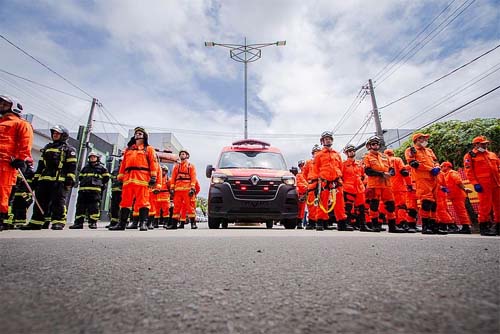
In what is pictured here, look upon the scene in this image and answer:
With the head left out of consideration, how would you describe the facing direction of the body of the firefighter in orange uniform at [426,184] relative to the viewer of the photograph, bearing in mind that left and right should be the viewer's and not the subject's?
facing the viewer and to the right of the viewer

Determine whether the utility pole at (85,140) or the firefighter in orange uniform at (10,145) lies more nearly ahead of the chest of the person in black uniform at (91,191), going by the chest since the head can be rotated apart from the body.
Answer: the firefighter in orange uniform

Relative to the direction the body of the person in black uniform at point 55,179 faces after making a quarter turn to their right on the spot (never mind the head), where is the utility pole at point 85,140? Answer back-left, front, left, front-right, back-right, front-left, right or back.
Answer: front-right

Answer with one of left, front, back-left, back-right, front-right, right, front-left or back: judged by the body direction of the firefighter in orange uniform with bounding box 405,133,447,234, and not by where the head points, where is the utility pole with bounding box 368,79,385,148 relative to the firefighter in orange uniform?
back-left

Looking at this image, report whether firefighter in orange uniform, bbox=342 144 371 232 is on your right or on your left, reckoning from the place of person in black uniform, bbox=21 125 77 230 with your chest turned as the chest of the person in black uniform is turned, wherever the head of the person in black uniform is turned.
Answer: on your left

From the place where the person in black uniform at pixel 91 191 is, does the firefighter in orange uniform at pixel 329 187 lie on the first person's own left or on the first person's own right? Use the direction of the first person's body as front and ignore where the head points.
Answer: on the first person's own left

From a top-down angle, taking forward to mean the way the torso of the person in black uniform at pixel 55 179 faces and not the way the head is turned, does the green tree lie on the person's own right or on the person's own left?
on the person's own left

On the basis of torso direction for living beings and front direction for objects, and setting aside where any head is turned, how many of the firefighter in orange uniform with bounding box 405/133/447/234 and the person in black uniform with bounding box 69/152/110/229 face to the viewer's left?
0

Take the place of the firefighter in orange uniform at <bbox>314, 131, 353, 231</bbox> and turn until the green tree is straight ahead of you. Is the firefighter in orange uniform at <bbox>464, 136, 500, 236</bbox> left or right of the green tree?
right
